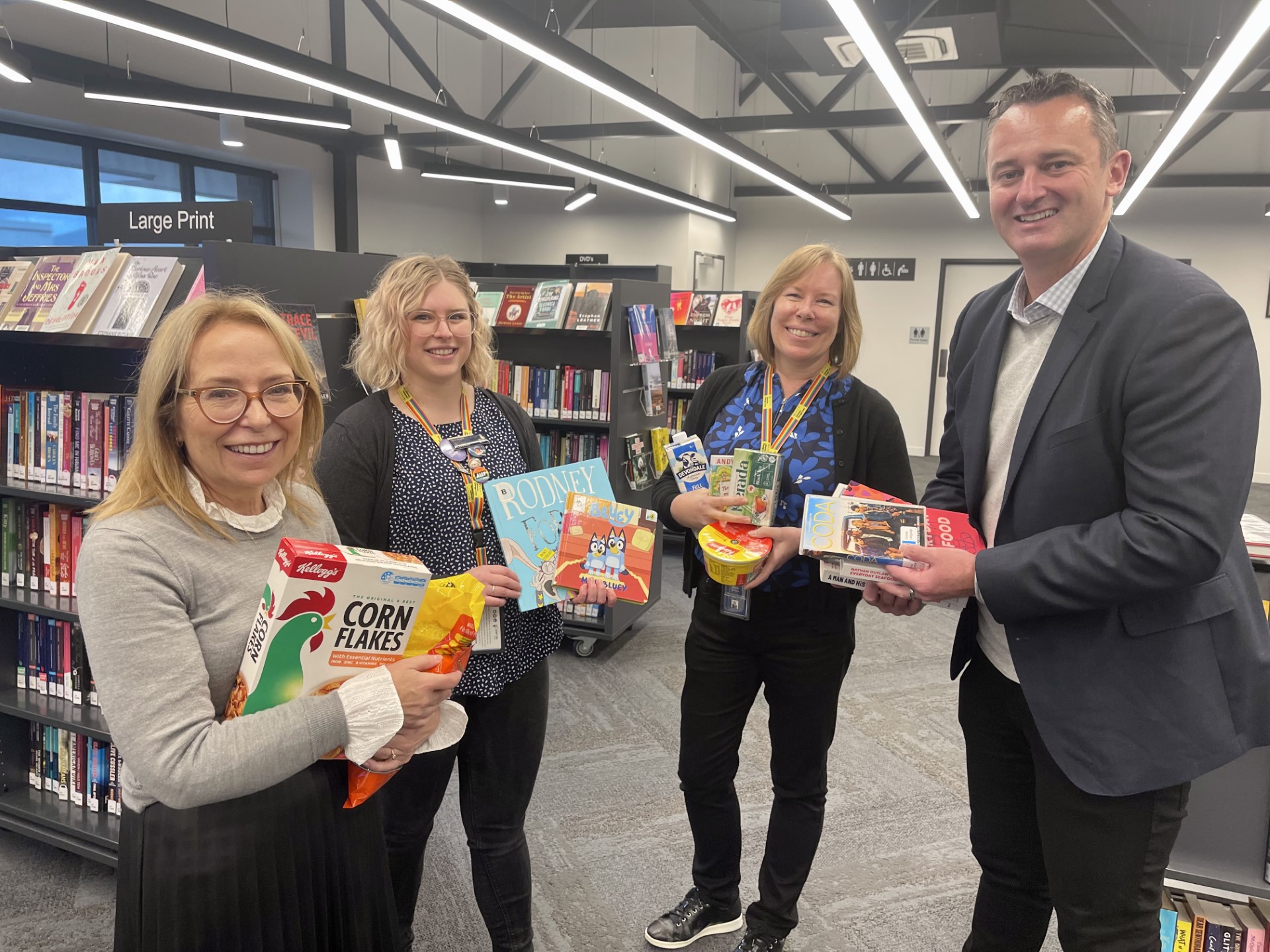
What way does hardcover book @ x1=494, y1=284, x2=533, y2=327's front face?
toward the camera

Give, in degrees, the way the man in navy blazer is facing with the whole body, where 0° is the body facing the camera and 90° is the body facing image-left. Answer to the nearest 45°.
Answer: approximately 45°

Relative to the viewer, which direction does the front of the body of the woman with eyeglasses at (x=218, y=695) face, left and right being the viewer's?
facing the viewer and to the right of the viewer

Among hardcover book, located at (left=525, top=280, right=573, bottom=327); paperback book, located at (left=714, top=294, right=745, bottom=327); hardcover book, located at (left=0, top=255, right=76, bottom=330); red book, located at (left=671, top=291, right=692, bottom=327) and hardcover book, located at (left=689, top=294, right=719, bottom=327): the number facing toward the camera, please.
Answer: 5

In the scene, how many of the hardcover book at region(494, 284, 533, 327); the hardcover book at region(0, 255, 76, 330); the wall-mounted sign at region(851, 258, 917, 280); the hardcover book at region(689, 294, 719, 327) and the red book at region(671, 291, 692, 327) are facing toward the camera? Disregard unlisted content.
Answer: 5

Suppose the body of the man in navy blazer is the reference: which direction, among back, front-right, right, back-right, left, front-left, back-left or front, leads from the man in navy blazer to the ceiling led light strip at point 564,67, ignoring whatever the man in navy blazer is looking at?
right

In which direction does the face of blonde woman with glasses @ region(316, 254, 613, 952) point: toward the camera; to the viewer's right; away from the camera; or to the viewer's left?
toward the camera

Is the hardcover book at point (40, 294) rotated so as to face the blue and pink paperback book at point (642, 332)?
no

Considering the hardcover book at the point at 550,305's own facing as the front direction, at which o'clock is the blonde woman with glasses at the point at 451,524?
The blonde woman with glasses is roughly at 12 o'clock from the hardcover book.

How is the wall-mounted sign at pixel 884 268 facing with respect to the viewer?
toward the camera

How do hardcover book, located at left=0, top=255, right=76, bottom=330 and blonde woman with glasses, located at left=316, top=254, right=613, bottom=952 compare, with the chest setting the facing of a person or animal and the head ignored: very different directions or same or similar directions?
same or similar directions

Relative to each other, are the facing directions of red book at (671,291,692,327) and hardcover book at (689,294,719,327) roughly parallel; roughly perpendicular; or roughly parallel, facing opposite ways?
roughly parallel

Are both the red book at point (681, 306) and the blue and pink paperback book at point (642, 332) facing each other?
no

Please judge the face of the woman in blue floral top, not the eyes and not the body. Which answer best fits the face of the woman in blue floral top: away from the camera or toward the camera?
toward the camera

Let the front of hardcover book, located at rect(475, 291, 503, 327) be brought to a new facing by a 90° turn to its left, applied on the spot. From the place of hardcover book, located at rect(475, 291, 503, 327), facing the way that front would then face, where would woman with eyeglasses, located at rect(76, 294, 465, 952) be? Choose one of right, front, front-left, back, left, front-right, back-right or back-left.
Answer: right
